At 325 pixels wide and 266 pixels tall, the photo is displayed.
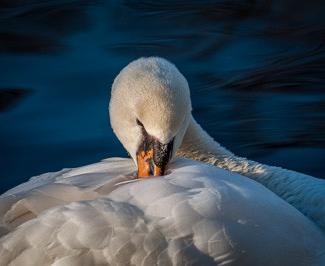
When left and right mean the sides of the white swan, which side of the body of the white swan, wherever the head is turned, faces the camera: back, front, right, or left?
right
